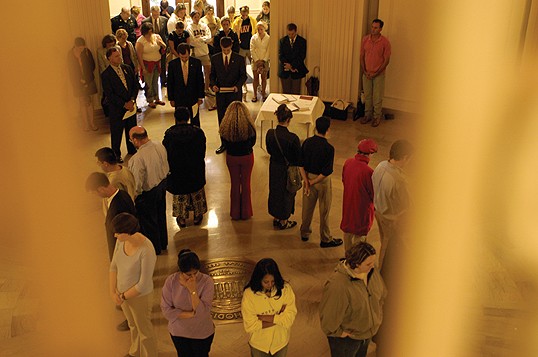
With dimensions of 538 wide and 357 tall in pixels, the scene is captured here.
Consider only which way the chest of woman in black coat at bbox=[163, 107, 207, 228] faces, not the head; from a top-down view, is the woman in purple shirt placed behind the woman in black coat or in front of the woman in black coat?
behind

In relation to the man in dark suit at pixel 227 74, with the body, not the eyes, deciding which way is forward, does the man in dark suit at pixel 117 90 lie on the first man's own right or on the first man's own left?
on the first man's own right

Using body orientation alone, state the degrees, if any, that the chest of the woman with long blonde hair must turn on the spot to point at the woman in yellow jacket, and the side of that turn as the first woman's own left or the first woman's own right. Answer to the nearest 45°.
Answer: approximately 180°

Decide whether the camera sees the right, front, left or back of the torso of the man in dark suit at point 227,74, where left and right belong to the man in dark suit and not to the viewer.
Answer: front

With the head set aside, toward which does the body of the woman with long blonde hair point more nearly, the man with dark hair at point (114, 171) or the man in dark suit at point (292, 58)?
the man in dark suit

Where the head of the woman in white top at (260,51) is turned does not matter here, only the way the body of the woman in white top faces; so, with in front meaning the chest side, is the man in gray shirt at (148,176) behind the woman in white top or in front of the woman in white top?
in front

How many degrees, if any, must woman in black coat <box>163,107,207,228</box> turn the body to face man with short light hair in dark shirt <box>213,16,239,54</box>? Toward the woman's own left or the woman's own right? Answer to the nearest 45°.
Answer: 0° — they already face them

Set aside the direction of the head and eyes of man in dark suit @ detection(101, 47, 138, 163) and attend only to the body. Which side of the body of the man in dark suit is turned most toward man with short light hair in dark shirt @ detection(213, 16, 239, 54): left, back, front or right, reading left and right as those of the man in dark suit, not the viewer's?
left

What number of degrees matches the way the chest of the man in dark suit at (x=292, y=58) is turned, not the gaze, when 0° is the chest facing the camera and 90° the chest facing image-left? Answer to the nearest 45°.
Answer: approximately 0°

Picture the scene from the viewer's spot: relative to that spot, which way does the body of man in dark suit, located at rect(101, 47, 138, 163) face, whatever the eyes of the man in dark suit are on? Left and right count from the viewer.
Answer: facing the viewer and to the right of the viewer

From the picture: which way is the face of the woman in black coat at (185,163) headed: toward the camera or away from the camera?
away from the camera
